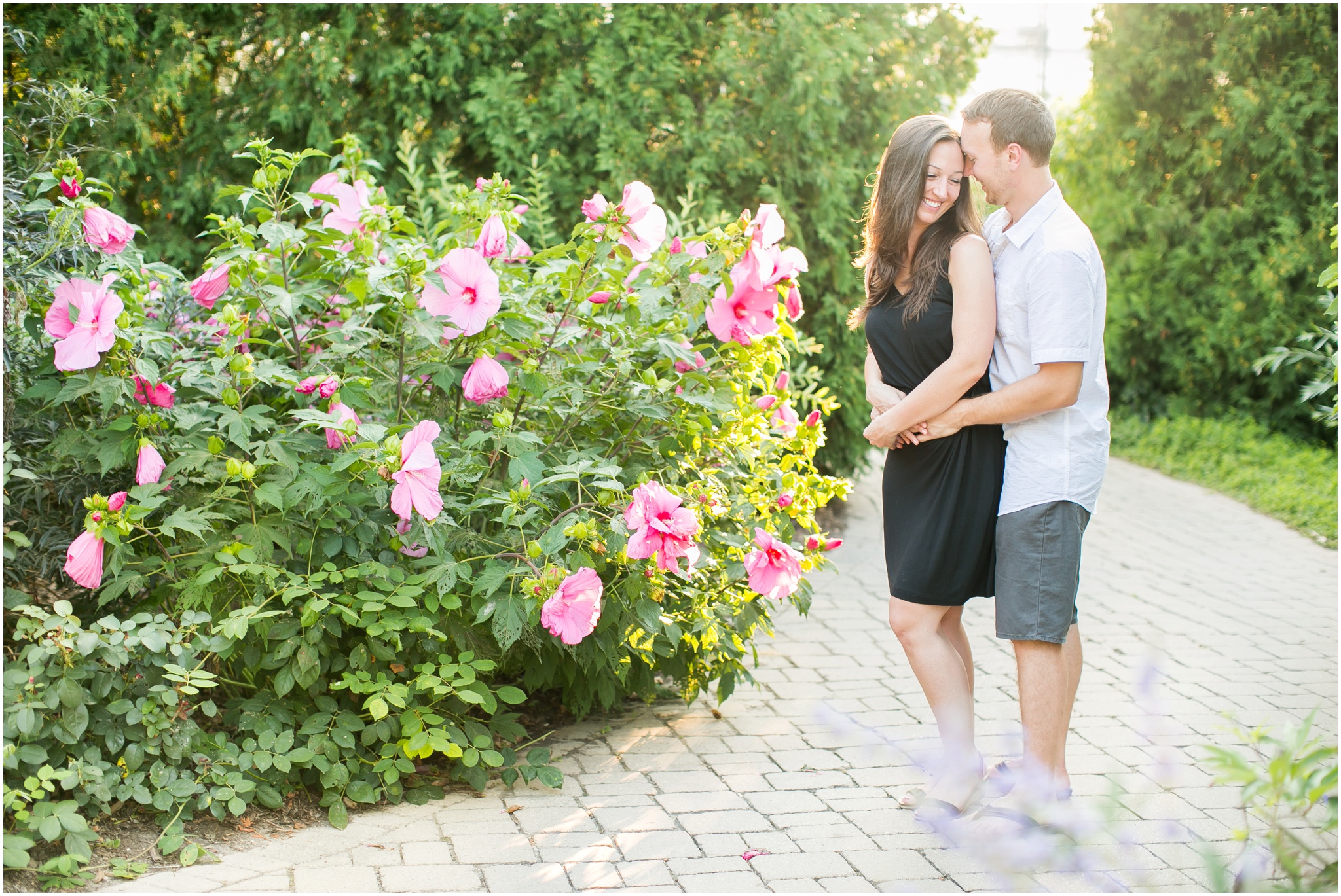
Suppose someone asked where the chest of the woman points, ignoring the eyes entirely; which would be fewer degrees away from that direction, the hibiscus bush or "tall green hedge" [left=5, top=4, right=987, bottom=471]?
the hibiscus bush

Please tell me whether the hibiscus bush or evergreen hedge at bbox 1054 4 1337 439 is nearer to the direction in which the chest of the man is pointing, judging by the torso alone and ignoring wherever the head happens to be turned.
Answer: the hibiscus bush

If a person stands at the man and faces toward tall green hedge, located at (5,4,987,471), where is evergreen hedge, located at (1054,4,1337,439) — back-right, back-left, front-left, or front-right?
front-right

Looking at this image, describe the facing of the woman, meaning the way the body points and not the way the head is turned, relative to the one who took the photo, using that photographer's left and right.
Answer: facing the viewer and to the left of the viewer

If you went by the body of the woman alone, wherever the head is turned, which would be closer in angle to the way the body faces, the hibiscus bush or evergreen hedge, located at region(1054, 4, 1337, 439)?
the hibiscus bush

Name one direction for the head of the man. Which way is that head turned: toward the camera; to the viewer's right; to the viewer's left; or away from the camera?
to the viewer's left

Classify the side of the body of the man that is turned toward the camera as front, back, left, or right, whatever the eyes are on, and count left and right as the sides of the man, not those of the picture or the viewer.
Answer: left

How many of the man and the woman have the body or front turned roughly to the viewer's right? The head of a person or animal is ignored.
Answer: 0

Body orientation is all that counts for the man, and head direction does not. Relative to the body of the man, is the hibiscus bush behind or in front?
in front

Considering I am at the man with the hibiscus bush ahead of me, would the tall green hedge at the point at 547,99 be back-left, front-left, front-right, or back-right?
front-right

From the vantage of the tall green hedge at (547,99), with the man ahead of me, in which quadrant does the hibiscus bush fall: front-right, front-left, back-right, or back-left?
front-right

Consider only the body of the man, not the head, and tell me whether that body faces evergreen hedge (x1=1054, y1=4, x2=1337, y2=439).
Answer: no

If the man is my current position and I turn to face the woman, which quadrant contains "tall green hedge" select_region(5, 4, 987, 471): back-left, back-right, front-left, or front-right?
front-right

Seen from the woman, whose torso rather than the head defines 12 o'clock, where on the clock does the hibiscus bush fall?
The hibiscus bush is roughly at 1 o'clock from the woman.
